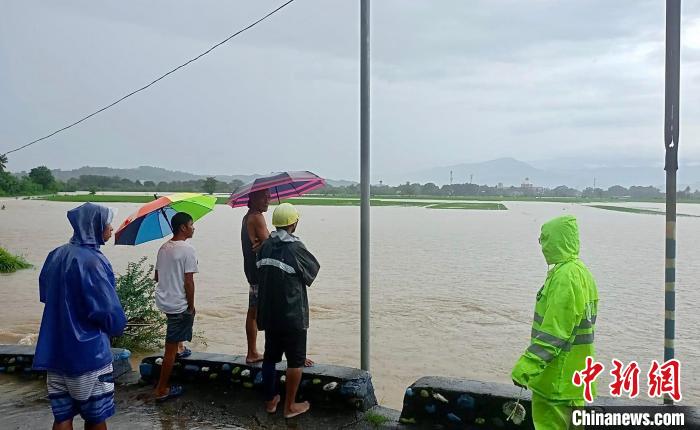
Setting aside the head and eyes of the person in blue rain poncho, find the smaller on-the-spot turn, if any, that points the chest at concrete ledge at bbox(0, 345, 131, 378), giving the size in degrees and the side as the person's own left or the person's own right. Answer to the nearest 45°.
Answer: approximately 45° to the person's own left

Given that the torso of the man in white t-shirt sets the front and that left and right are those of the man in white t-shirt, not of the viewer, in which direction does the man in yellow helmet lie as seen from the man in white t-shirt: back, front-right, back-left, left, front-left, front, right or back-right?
right

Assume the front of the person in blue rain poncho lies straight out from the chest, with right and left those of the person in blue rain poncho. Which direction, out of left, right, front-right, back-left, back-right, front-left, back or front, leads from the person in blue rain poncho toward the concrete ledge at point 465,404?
front-right

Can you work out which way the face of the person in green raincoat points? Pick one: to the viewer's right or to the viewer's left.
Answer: to the viewer's left

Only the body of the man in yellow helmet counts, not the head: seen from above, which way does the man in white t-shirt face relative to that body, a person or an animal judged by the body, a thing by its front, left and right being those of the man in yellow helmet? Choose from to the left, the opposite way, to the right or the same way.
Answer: the same way

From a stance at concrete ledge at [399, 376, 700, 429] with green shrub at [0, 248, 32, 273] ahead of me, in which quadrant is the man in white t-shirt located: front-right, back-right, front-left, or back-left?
front-left

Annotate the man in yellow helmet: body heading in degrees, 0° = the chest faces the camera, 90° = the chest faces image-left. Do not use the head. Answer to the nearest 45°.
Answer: approximately 225°

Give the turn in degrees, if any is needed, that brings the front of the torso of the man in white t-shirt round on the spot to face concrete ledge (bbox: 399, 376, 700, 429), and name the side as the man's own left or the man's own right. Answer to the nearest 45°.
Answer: approximately 90° to the man's own right

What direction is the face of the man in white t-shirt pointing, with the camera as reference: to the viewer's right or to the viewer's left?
to the viewer's right

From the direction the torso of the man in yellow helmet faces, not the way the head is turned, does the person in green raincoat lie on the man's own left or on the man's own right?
on the man's own right

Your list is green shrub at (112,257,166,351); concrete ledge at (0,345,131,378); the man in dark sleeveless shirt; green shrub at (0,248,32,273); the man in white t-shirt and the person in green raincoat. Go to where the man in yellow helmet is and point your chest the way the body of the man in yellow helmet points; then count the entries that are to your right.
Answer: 1

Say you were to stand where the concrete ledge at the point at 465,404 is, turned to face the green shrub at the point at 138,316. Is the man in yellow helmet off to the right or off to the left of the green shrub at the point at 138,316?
left
